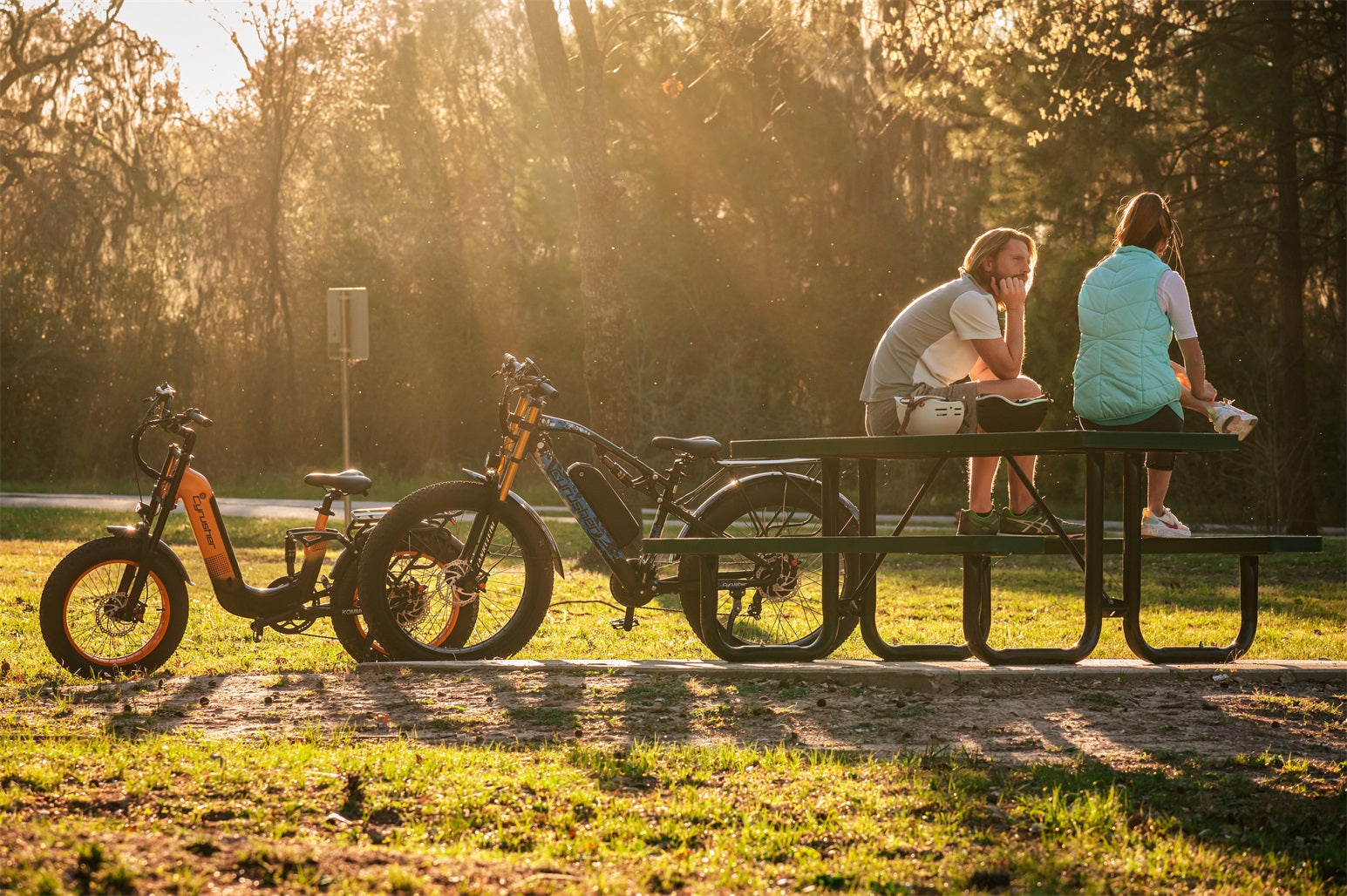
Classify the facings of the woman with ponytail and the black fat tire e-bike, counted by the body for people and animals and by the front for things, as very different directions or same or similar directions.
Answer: very different directions

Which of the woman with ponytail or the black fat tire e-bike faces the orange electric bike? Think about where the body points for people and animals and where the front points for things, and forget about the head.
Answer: the black fat tire e-bike

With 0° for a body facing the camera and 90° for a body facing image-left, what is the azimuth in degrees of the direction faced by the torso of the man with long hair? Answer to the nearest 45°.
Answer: approximately 270°

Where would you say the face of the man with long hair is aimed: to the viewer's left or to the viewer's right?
to the viewer's right

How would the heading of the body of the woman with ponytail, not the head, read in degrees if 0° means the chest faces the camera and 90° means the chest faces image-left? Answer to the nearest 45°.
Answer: approximately 225°

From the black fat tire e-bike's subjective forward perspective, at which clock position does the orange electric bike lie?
The orange electric bike is roughly at 12 o'clock from the black fat tire e-bike.

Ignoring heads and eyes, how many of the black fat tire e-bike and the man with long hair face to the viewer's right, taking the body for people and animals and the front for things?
1

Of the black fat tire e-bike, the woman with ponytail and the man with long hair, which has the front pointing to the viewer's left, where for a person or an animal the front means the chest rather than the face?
the black fat tire e-bike

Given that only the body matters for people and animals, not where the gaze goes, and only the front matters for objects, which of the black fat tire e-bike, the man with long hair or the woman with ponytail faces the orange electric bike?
the black fat tire e-bike

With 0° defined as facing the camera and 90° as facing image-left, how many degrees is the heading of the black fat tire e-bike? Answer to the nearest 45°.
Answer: approximately 90°

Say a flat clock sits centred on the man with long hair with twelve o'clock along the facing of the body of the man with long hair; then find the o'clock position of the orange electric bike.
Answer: The orange electric bike is roughly at 6 o'clock from the man with long hair.

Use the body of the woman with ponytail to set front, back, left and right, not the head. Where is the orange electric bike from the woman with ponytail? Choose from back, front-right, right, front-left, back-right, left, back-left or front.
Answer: back-left

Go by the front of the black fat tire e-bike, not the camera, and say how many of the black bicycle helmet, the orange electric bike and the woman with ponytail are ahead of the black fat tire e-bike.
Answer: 1

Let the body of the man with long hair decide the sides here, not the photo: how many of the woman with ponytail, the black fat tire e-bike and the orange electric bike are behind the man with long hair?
2

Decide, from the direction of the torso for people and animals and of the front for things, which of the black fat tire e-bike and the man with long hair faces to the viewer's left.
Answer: the black fat tire e-bike

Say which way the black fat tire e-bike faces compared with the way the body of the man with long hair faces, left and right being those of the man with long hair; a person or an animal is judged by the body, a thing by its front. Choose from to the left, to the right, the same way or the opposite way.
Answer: the opposite way

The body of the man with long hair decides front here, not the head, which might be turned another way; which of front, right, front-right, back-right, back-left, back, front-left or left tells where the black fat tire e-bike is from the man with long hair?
back

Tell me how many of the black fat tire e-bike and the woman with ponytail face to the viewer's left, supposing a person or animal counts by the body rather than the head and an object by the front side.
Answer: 1
